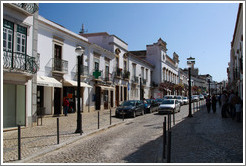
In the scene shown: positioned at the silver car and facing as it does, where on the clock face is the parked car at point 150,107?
The parked car is roughly at 3 o'clock from the silver car.

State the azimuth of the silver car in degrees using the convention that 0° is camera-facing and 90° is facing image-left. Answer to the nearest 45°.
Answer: approximately 45°

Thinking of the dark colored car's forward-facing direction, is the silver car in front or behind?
behind

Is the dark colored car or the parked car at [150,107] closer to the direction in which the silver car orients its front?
the dark colored car

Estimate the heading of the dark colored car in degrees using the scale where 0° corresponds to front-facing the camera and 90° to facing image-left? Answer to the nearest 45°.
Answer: approximately 45°

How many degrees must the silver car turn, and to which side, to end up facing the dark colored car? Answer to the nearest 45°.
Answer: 0° — it already faces it

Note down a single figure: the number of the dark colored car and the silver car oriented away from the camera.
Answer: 0
